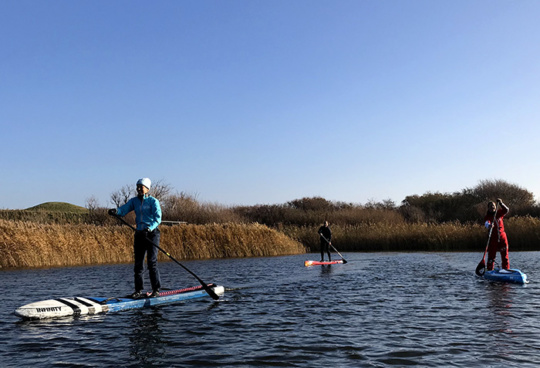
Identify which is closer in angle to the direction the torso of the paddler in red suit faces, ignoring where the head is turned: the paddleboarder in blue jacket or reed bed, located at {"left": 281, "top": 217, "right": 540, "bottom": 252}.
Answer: the paddleboarder in blue jacket

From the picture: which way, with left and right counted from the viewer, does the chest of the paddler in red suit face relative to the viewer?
facing the viewer

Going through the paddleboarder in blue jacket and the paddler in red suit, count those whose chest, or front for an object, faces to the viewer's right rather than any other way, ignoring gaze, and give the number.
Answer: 0

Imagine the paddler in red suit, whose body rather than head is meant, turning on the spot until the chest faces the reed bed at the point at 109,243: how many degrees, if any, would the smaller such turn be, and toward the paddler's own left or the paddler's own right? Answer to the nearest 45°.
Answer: approximately 90° to the paddler's own right

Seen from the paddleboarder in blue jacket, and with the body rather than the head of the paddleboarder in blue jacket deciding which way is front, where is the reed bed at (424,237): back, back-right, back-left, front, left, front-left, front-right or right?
back

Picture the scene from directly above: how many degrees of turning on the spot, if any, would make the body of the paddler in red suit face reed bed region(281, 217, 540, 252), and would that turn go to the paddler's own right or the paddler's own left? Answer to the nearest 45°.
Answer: approximately 180°

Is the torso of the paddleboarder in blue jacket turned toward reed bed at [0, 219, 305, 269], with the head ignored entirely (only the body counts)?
no

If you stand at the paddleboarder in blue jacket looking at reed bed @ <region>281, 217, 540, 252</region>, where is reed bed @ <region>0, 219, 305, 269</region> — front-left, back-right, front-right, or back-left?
front-left
